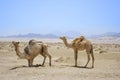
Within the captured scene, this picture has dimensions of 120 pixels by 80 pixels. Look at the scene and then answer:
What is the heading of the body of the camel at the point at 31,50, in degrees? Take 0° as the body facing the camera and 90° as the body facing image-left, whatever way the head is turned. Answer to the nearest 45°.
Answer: approximately 90°
